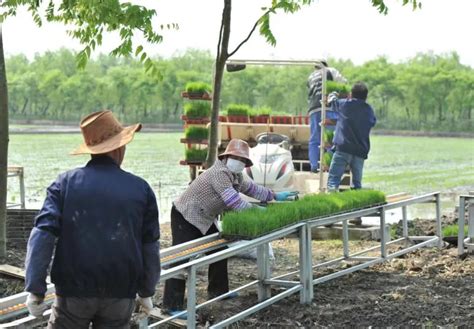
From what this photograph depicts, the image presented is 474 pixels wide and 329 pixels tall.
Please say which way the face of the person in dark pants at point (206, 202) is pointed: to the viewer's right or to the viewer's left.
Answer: to the viewer's right

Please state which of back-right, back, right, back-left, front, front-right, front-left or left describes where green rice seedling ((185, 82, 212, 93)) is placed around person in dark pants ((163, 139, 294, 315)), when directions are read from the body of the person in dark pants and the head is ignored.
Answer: back-left

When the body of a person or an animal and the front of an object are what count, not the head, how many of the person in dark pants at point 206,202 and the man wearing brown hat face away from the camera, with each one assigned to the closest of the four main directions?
1

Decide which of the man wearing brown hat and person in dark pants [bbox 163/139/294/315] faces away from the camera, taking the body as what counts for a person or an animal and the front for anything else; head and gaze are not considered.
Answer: the man wearing brown hat

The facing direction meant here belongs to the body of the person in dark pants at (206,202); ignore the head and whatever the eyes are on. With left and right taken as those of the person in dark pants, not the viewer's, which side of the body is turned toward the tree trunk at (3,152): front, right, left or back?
back

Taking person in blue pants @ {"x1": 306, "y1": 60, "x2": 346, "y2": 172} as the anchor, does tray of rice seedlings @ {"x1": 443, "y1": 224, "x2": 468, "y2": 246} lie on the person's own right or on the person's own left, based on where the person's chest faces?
on the person's own right

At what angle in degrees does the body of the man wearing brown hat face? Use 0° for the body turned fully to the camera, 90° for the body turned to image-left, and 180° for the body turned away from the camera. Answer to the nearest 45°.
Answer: approximately 180°

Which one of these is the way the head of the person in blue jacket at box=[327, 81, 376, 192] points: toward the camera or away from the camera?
away from the camera
